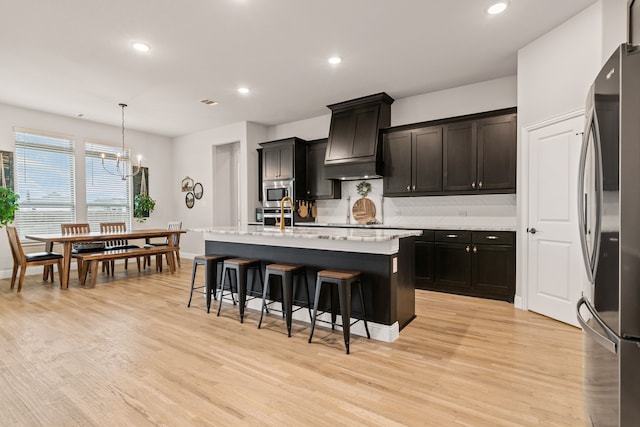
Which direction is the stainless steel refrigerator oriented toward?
to the viewer's left

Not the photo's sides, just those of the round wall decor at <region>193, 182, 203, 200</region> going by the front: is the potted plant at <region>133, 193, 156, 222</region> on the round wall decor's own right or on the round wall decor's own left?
on the round wall decor's own right

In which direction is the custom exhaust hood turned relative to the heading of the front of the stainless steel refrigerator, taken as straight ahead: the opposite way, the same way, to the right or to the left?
to the left

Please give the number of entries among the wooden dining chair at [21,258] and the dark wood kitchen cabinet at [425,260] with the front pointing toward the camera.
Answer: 1

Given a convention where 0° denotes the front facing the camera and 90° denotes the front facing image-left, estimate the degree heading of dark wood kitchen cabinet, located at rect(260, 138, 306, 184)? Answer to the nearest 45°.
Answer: approximately 45°

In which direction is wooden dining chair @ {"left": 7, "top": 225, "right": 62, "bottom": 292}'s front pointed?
to the viewer's right

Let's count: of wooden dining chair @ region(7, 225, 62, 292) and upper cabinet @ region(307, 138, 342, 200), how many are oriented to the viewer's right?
1

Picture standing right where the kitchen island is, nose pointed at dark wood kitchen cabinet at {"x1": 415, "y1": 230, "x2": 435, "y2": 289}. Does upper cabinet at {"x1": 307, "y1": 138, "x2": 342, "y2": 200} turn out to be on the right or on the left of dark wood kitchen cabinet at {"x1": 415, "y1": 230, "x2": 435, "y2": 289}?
left

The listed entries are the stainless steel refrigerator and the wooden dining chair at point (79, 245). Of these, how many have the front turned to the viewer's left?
1
